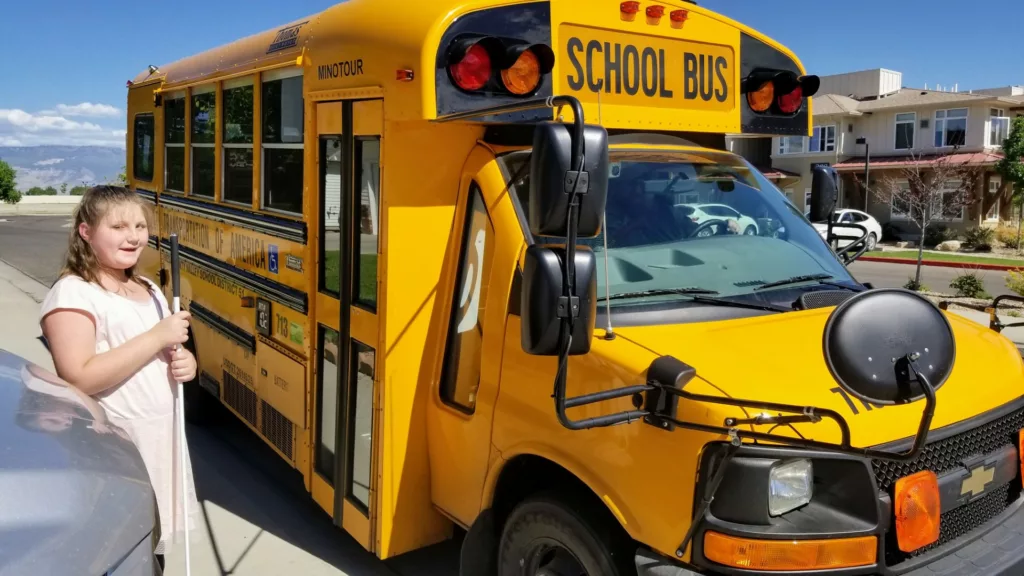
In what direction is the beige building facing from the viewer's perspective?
toward the camera

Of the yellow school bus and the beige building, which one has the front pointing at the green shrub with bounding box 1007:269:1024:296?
the beige building

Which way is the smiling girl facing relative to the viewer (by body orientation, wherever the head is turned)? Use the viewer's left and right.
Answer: facing the viewer and to the right of the viewer

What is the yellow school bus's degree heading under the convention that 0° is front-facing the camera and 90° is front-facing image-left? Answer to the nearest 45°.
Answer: approximately 315°

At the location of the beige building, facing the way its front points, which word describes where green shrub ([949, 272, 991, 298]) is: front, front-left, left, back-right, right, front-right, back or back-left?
front

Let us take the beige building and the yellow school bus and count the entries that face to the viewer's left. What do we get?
0

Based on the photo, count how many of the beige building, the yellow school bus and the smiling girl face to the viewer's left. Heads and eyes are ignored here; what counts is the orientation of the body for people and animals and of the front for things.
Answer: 0
